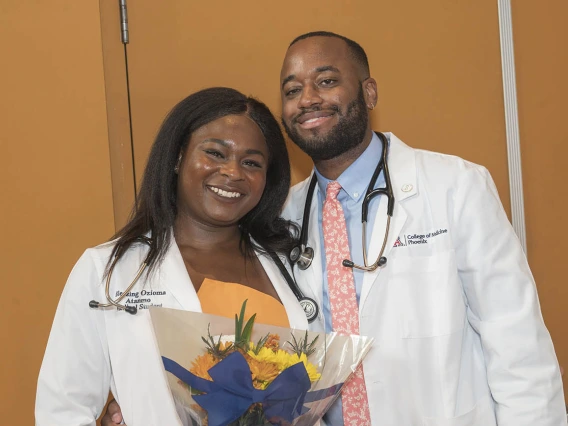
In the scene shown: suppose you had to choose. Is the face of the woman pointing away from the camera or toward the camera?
toward the camera

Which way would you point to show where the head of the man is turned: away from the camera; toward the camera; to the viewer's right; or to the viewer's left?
toward the camera

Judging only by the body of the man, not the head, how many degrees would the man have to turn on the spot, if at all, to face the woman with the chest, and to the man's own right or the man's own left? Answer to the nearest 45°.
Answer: approximately 45° to the man's own right

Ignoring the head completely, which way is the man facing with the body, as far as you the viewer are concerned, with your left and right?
facing the viewer and to the left of the viewer
